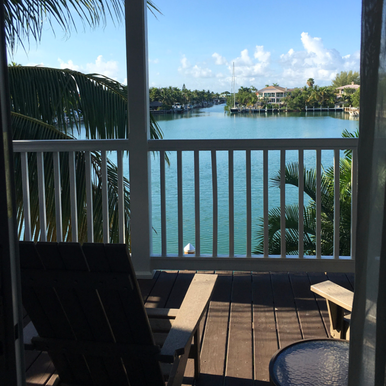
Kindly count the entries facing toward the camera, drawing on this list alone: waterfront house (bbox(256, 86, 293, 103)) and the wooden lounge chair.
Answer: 1

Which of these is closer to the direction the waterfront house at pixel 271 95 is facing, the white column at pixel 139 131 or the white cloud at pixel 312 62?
the white column

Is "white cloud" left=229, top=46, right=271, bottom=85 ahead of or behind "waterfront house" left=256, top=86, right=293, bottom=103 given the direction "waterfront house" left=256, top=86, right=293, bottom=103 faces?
behind

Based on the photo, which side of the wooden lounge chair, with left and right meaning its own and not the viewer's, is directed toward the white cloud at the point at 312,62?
front

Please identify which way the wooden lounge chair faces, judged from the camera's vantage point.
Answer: facing away from the viewer and to the right of the viewer

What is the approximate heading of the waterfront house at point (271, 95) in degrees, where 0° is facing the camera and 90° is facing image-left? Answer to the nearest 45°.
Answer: approximately 0°

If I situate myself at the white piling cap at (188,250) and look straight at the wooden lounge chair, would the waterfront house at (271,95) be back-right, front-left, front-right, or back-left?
back-left

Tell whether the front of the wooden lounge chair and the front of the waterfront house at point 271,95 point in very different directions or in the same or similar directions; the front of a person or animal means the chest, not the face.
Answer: very different directions

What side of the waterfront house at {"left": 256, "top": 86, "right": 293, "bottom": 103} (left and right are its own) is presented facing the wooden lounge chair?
front

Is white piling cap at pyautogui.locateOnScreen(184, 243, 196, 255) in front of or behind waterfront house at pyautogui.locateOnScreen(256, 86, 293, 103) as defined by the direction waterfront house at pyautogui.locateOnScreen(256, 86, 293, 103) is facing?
in front
